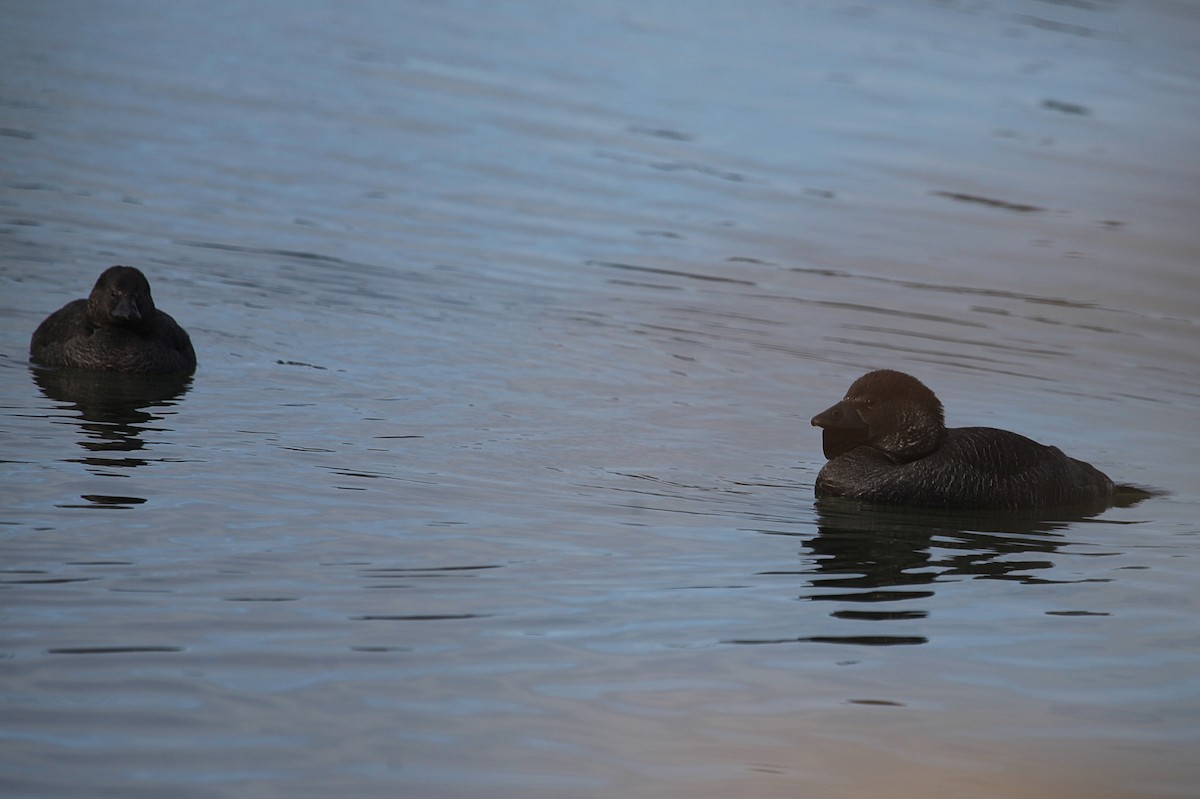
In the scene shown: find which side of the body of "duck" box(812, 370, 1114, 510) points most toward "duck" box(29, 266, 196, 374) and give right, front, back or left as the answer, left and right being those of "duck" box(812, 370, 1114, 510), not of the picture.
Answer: front

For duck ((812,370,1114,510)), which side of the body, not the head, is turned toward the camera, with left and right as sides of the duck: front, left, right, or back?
left

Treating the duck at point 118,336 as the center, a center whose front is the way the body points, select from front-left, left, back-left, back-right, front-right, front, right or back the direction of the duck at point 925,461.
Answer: front-left

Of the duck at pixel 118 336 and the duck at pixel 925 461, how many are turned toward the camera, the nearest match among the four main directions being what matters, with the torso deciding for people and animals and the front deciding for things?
1

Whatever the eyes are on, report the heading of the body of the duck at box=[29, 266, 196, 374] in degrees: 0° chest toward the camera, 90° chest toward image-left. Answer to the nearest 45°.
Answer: approximately 0°
